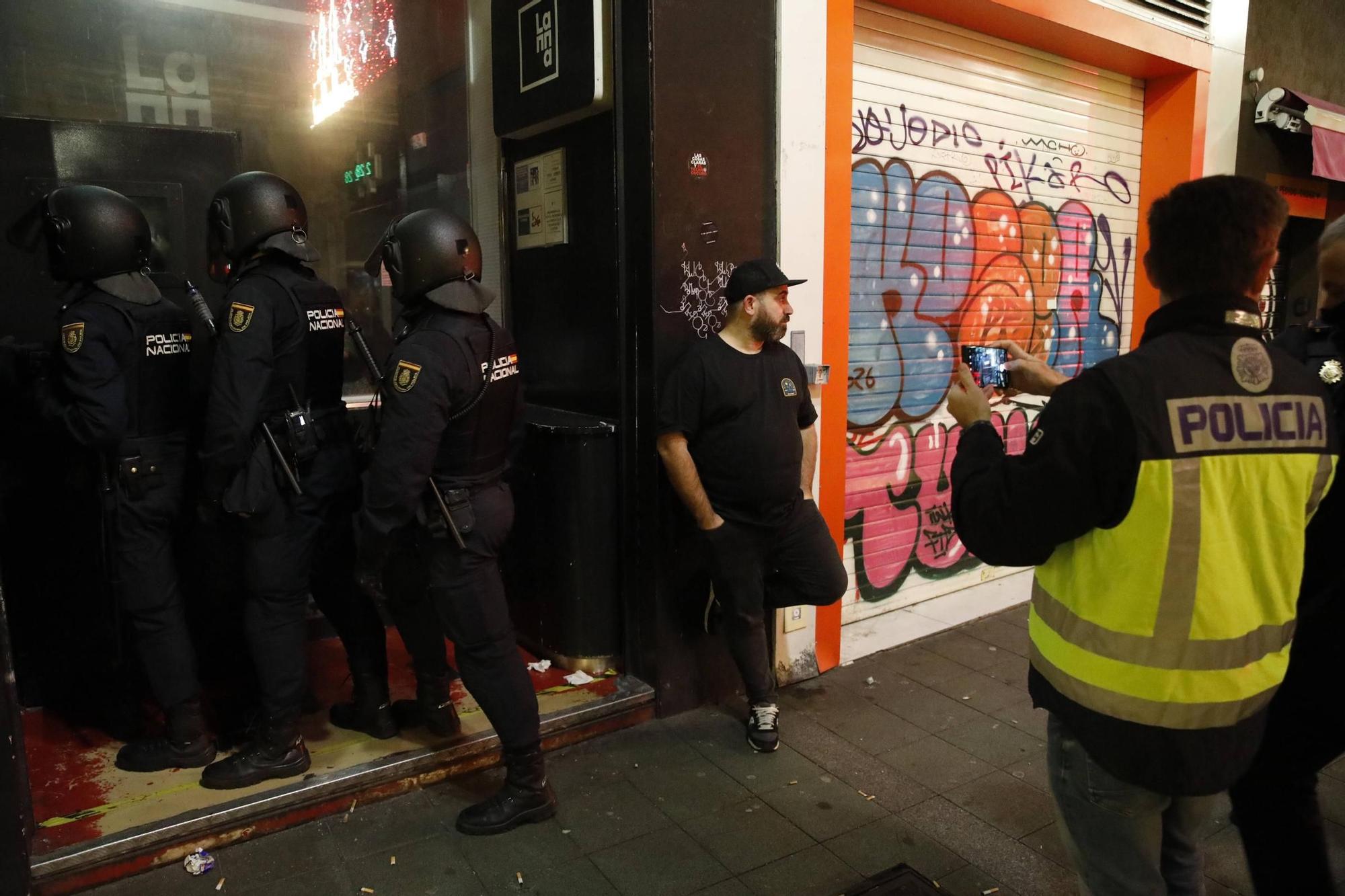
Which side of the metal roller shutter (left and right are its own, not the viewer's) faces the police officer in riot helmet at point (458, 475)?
right

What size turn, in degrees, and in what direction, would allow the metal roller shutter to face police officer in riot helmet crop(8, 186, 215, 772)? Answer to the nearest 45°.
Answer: approximately 90° to its right

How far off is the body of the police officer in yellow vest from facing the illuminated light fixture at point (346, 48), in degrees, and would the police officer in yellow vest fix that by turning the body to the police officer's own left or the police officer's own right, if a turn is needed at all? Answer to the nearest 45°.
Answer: approximately 45° to the police officer's own left

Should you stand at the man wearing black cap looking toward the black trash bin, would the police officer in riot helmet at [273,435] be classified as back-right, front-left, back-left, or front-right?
front-left

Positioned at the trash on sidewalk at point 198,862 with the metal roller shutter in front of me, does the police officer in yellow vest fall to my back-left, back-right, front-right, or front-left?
front-right

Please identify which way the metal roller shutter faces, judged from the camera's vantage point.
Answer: facing the viewer and to the right of the viewer

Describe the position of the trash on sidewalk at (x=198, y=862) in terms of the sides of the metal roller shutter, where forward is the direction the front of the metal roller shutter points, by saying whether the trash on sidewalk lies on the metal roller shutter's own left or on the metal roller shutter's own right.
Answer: on the metal roller shutter's own right

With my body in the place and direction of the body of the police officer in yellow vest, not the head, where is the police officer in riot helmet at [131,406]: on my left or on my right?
on my left

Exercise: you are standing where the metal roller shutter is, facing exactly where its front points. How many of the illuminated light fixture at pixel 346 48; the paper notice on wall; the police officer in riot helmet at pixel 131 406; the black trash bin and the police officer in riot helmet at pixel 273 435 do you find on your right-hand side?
5

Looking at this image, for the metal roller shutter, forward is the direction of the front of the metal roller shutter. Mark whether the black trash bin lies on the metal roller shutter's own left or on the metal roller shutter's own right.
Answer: on the metal roller shutter's own right

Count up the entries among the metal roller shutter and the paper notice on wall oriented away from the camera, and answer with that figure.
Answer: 0

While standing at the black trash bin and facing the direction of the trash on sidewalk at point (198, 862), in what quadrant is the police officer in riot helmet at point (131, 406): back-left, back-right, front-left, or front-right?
front-right

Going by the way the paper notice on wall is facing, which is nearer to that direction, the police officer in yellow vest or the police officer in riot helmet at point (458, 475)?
the police officer in riot helmet

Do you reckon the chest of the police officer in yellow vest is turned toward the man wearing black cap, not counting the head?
yes

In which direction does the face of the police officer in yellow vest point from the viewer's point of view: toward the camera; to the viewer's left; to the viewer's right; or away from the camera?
away from the camera
